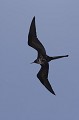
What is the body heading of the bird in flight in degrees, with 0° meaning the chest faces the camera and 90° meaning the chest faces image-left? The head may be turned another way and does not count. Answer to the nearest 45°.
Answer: approximately 90°
